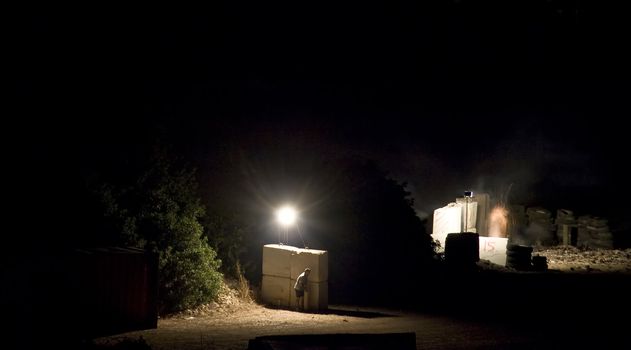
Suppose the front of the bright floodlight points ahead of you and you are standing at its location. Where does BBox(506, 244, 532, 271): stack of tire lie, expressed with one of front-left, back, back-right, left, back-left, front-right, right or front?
back-left

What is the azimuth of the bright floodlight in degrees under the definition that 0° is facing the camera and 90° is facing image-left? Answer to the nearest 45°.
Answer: approximately 0°

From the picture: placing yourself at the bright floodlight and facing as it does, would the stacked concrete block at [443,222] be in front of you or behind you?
behind

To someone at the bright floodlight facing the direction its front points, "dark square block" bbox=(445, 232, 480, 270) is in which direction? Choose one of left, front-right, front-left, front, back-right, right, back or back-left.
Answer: back-left

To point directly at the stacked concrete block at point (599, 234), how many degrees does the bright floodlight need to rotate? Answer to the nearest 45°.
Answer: approximately 135° to its left

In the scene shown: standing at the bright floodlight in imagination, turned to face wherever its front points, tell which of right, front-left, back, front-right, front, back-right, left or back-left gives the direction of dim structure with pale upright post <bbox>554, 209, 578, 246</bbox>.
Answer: back-left

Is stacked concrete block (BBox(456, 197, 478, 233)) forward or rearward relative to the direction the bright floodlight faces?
rearward
